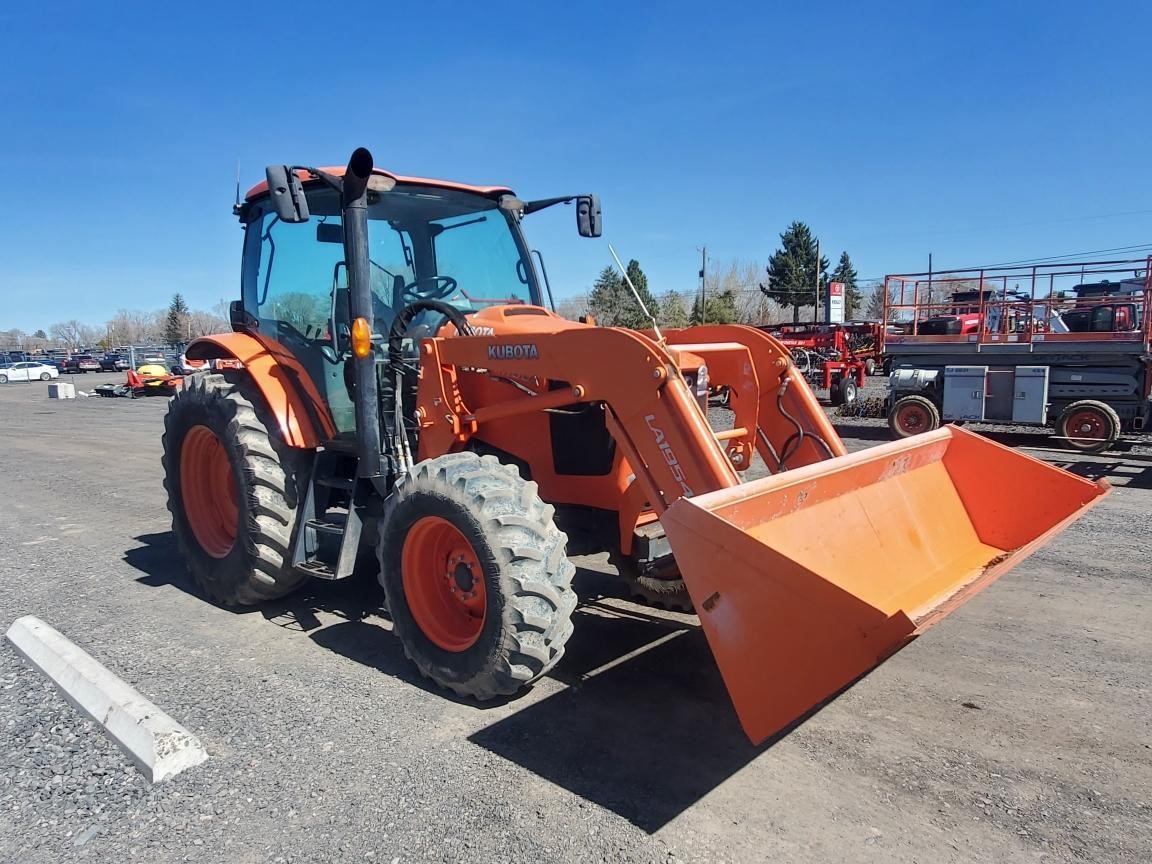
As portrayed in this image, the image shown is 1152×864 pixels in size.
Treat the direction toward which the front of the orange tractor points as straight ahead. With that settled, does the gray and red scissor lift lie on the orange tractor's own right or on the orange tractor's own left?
on the orange tractor's own left

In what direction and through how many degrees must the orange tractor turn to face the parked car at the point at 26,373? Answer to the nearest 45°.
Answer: approximately 180°

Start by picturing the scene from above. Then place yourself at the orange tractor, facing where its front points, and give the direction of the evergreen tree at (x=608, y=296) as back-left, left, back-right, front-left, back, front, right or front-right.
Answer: back-left

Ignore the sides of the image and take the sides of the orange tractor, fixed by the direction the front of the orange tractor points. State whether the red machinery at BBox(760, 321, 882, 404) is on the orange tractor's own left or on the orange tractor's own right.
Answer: on the orange tractor's own left

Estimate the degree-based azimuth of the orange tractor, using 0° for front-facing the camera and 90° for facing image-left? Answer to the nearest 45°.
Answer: approximately 315°

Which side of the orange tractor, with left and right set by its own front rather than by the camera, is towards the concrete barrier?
right

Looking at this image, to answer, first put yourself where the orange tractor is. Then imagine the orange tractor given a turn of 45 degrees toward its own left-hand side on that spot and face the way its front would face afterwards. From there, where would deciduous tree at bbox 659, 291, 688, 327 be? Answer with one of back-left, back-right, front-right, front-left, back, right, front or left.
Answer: left
